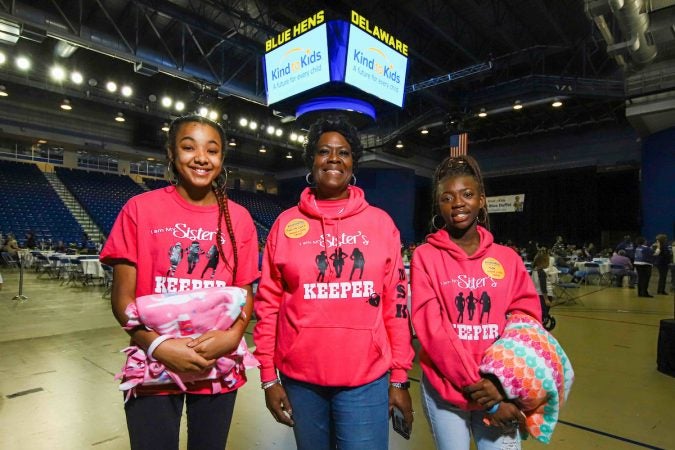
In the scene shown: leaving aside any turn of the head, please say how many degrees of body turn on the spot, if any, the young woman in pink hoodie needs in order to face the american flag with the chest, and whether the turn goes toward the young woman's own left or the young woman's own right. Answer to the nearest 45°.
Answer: approximately 180°

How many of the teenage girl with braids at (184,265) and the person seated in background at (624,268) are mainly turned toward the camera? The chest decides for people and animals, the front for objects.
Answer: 1

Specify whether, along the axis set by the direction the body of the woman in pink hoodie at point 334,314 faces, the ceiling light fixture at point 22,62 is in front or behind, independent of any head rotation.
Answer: behind

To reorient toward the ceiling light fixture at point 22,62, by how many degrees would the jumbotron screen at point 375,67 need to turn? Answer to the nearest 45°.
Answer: approximately 135° to its right

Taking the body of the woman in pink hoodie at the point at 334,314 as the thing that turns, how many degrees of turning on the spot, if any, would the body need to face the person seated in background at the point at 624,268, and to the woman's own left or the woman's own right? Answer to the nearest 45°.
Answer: approximately 135° to the woman's own left

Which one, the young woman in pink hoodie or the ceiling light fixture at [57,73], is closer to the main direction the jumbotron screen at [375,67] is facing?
the young woman in pink hoodie

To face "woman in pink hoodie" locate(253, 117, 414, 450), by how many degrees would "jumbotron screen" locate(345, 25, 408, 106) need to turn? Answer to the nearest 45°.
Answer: approximately 45° to its right

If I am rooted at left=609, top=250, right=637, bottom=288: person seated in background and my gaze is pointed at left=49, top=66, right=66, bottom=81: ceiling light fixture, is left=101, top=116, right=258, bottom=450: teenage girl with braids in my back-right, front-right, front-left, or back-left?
front-left

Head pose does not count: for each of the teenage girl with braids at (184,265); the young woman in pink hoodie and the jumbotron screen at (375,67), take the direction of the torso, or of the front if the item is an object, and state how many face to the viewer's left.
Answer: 0

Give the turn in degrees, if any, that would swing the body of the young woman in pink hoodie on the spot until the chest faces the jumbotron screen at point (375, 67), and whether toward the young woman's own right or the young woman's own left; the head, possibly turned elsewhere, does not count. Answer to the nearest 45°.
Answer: approximately 180°

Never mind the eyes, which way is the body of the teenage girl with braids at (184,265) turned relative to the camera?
toward the camera

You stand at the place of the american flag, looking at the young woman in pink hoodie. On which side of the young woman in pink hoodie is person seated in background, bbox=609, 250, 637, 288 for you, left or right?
left

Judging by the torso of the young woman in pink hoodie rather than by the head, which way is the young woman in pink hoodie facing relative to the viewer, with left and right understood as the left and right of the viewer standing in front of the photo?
facing the viewer

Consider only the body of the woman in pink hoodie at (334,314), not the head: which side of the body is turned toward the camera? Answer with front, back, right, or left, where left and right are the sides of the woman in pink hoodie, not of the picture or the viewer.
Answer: front

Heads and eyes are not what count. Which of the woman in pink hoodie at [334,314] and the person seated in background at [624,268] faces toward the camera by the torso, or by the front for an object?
the woman in pink hoodie
